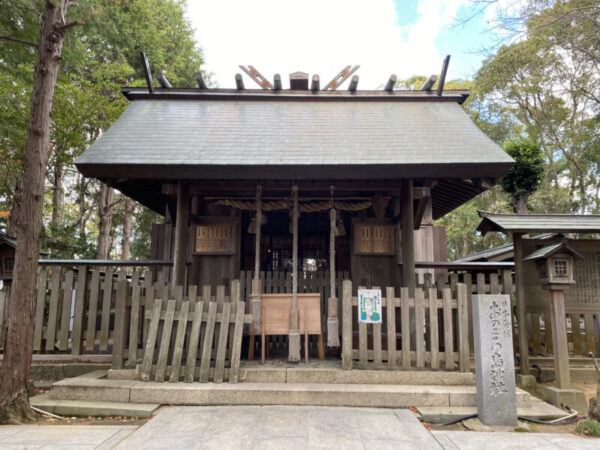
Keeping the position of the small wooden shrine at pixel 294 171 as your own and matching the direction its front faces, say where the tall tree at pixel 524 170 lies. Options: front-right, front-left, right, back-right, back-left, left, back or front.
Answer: back-left

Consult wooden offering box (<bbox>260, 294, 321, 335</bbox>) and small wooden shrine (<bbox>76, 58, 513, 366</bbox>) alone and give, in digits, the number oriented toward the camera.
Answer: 2

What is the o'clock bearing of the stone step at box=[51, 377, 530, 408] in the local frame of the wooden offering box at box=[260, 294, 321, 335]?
The stone step is roughly at 12 o'clock from the wooden offering box.

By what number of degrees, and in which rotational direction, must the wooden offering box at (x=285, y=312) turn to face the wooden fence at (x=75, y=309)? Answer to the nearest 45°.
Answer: approximately 90° to its right

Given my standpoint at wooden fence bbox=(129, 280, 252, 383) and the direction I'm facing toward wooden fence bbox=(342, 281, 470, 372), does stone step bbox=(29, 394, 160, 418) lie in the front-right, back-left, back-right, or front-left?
back-right

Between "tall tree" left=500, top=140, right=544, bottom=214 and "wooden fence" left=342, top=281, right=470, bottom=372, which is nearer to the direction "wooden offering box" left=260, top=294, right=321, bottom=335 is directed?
the wooden fence

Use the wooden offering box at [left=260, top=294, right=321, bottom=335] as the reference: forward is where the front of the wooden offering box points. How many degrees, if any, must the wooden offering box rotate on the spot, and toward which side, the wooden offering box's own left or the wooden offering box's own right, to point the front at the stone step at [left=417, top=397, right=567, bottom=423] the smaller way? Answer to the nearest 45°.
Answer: approximately 45° to the wooden offering box's own left

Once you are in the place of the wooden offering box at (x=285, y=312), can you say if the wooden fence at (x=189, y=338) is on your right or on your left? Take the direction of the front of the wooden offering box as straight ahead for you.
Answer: on your right

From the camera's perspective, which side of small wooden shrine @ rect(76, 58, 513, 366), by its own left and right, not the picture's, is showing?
front

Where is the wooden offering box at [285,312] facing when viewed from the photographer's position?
facing the viewer
